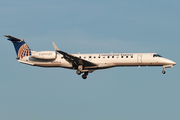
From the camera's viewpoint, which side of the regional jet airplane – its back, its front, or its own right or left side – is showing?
right
